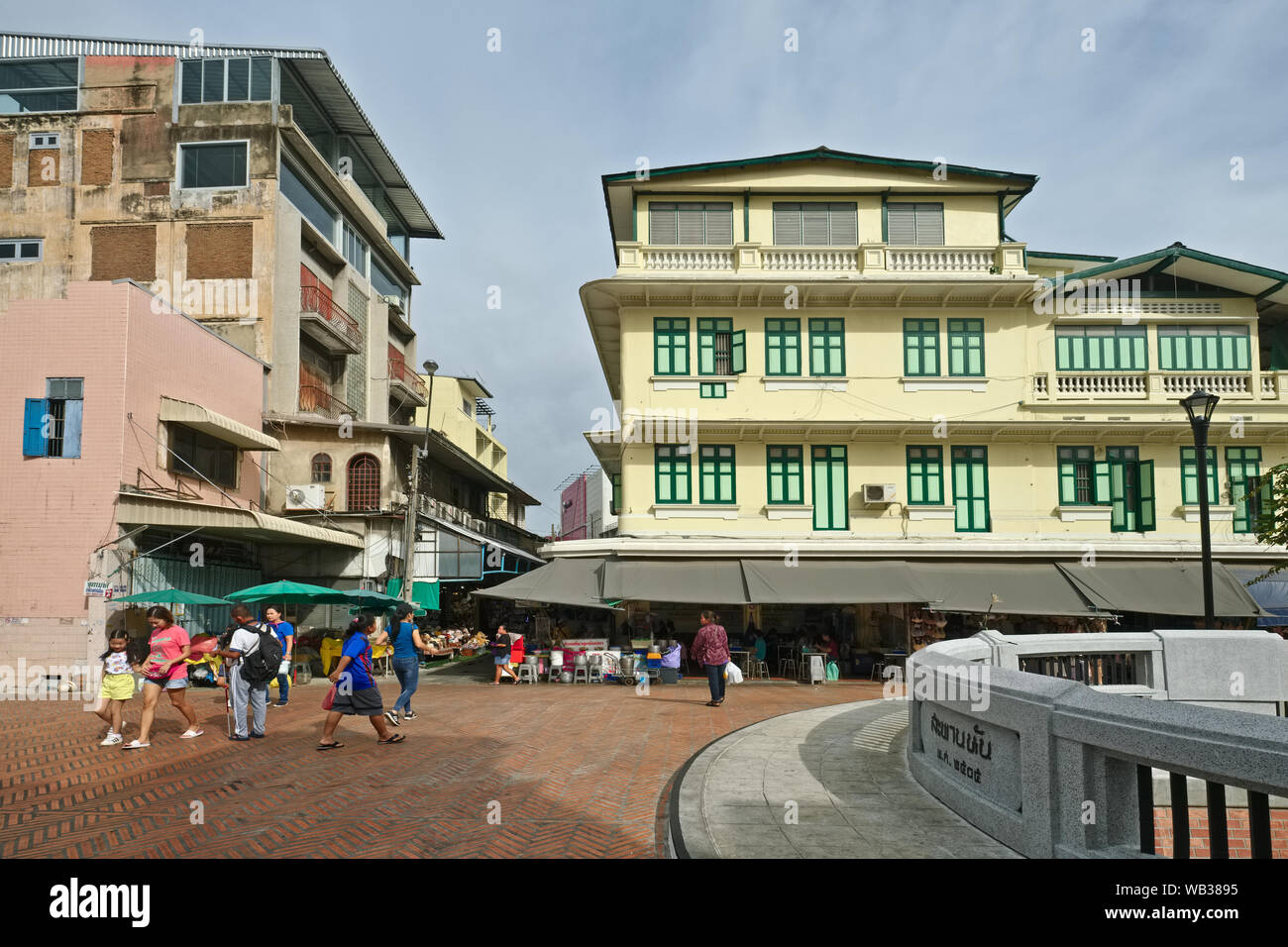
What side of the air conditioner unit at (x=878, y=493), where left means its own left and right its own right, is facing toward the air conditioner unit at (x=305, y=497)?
right

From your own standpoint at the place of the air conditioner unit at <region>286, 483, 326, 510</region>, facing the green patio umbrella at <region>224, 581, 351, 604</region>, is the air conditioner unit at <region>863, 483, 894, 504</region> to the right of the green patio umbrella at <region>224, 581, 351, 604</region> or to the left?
left

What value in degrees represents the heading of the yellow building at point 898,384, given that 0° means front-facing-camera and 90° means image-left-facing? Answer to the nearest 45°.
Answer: approximately 0°

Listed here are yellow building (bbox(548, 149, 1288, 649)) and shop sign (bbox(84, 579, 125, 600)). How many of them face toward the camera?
2

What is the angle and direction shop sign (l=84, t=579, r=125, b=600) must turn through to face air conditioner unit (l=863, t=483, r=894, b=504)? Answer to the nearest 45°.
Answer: approximately 90° to its left
